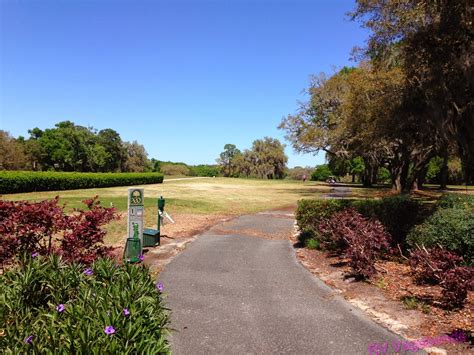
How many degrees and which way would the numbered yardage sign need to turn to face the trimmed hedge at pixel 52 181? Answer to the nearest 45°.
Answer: approximately 180°

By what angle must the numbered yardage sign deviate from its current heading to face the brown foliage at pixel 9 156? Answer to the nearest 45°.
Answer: approximately 180°

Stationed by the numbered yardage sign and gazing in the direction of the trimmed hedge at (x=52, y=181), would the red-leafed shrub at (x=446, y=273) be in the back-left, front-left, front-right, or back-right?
back-right

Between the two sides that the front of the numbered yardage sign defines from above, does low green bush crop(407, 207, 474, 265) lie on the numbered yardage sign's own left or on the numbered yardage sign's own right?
on the numbered yardage sign's own left

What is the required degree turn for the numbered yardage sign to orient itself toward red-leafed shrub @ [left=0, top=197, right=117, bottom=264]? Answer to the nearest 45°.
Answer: approximately 45° to its right

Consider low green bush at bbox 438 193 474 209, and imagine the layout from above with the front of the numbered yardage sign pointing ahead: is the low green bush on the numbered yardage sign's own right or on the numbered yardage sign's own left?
on the numbered yardage sign's own left

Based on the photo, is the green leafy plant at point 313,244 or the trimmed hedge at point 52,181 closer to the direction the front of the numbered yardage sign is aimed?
the green leafy plant

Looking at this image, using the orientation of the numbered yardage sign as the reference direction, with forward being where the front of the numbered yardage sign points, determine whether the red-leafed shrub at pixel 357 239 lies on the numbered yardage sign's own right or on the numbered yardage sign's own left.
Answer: on the numbered yardage sign's own left

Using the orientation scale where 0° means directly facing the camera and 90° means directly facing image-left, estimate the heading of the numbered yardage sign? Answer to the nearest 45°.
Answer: approximately 0°

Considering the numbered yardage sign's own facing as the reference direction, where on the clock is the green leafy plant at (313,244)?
The green leafy plant is roughly at 9 o'clock from the numbered yardage sign.

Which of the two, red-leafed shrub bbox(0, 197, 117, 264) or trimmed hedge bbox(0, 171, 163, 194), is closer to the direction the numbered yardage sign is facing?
the red-leafed shrub
